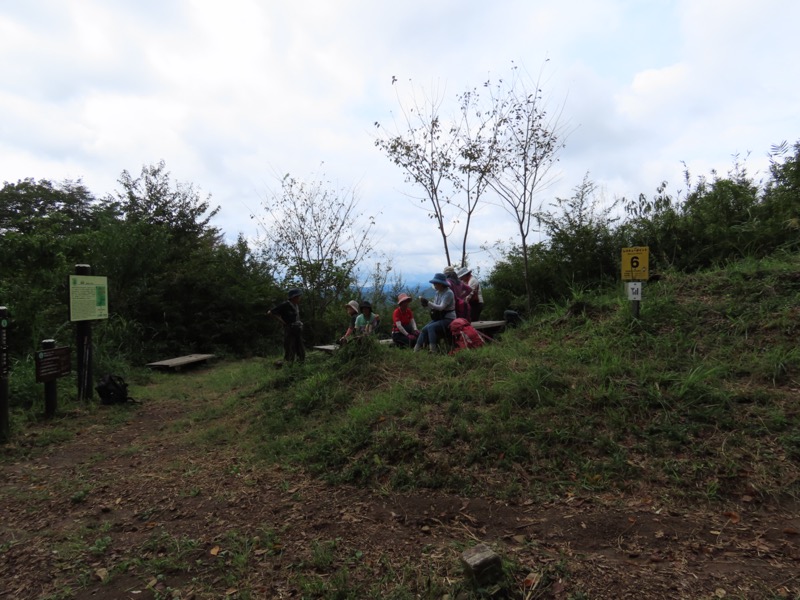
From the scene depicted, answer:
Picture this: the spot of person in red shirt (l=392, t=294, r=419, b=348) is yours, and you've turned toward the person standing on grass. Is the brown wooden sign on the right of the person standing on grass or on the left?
left

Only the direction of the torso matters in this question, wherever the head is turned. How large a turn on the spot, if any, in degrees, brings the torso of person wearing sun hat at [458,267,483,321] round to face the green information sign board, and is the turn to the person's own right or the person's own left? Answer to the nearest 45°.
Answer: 0° — they already face it

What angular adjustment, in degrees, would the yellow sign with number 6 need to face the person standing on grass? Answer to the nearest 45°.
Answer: approximately 90° to its right

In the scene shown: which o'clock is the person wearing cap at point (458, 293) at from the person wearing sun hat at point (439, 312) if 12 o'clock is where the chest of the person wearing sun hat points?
The person wearing cap is roughly at 4 o'clock from the person wearing sun hat.

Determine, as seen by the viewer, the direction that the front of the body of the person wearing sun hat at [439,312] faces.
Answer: to the viewer's left

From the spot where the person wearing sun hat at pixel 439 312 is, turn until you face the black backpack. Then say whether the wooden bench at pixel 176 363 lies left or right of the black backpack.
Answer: right

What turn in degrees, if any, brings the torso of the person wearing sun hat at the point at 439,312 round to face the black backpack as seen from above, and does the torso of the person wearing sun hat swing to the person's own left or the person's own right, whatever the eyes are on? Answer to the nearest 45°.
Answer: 0° — they already face it

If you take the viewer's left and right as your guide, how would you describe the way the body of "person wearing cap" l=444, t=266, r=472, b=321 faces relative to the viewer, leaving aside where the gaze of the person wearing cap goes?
facing to the left of the viewer

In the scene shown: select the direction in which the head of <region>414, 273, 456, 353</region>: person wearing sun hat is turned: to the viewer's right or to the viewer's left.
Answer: to the viewer's left

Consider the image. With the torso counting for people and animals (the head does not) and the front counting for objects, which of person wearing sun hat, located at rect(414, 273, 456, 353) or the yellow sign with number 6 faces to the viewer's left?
the person wearing sun hat
